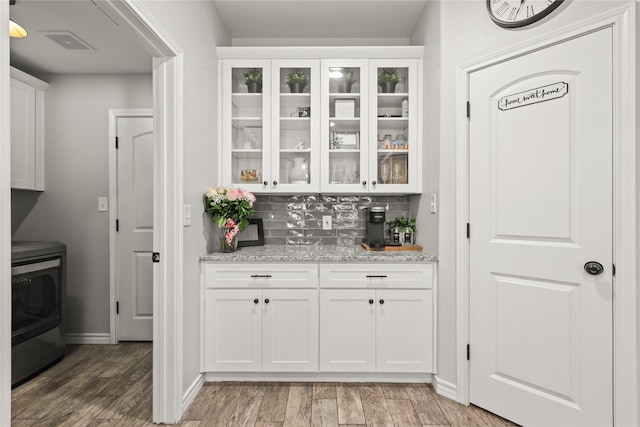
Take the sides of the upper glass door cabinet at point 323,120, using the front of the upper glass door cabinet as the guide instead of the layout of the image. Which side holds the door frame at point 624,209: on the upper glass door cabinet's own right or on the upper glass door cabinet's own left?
on the upper glass door cabinet's own left

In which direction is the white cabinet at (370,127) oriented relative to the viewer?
toward the camera

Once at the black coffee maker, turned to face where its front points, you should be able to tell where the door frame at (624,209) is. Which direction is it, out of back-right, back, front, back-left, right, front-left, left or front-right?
front-left

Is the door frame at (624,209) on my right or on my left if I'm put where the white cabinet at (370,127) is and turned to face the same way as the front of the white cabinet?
on my left

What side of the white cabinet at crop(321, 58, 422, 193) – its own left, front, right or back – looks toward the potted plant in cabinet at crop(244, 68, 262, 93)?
right

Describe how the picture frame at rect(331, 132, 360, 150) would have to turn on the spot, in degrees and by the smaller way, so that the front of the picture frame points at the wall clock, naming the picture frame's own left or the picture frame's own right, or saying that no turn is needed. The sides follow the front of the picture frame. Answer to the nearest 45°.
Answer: approximately 45° to the picture frame's own left

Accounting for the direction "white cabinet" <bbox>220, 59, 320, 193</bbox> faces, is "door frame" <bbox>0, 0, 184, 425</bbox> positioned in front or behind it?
in front

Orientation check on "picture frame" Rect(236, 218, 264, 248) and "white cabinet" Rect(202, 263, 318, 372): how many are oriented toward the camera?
2

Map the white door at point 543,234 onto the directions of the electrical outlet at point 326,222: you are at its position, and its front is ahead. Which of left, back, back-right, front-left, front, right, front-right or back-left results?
front-left

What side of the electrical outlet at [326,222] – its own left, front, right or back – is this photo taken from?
front

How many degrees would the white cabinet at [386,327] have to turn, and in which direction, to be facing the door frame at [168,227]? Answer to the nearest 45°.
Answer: approximately 45° to its right

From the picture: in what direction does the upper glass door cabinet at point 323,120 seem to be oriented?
toward the camera

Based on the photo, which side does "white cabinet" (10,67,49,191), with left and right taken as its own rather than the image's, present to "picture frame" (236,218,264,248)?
front
